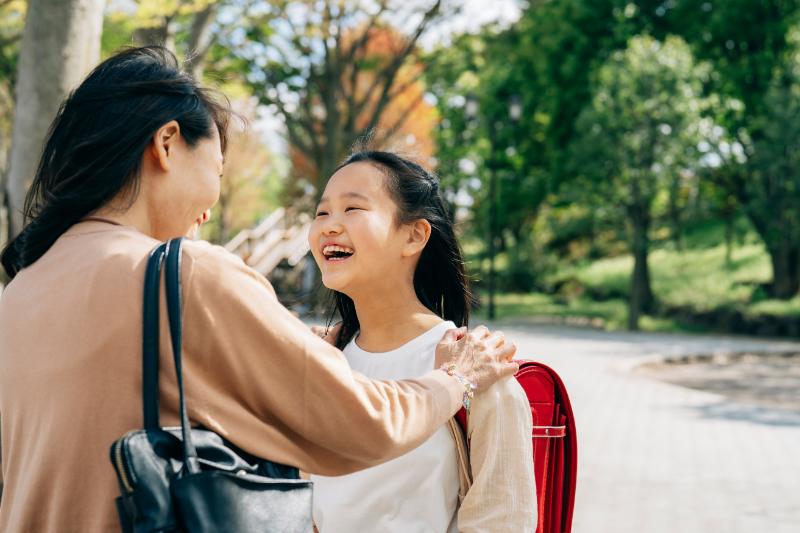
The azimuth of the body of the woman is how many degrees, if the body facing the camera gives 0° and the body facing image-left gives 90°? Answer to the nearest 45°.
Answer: approximately 225°

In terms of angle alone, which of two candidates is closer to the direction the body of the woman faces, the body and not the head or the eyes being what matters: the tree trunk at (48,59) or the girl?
the girl

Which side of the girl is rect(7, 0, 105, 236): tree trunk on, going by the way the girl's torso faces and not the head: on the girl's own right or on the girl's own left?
on the girl's own right

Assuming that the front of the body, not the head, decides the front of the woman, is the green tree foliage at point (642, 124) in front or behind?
in front

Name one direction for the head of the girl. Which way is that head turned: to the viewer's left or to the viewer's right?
to the viewer's left

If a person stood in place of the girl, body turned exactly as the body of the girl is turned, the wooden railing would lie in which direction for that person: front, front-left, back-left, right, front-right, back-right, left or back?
back-right

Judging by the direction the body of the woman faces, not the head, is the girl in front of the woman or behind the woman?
in front

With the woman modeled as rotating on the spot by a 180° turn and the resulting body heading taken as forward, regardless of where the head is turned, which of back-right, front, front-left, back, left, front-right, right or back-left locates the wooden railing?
back-right

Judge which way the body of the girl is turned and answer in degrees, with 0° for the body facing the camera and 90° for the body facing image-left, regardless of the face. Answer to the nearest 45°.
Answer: approximately 45°

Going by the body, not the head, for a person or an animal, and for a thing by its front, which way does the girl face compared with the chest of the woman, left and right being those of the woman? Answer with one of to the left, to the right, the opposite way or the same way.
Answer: the opposite way

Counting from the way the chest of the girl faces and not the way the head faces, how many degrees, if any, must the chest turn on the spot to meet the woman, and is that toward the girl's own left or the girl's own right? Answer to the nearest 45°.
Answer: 0° — they already face them
